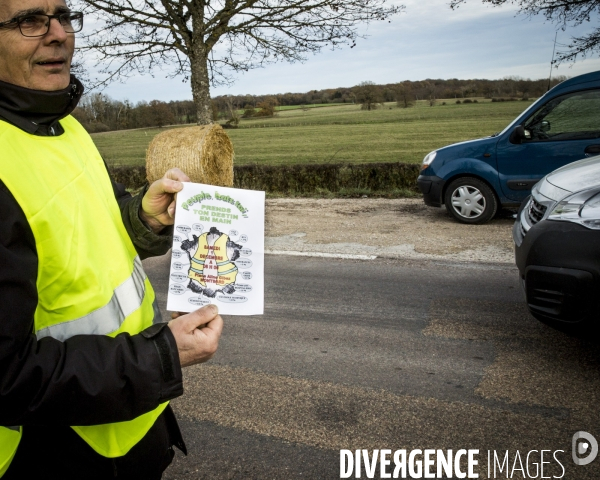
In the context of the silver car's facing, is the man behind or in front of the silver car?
in front

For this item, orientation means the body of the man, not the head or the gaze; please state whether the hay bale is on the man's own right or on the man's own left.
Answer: on the man's own left

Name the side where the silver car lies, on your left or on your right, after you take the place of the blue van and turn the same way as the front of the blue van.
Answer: on your left

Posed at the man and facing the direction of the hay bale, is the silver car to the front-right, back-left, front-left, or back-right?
front-right

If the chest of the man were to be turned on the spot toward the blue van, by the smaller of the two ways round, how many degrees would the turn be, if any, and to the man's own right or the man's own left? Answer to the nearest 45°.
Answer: approximately 90° to the man's own left

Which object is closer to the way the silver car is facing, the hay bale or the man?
the man

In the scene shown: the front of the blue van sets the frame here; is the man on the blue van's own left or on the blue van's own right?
on the blue van's own left

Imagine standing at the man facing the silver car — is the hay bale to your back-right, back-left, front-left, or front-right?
front-left

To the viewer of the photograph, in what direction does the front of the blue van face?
facing to the left of the viewer

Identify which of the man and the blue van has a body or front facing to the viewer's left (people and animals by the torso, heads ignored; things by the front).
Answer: the blue van

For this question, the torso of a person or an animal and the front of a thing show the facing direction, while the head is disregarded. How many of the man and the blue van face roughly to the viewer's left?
1

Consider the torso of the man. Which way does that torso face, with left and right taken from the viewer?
facing the viewer and to the right of the viewer

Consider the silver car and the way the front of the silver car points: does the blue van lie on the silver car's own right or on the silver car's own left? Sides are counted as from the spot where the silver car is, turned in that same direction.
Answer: on the silver car's own right

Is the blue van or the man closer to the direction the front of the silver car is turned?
the man

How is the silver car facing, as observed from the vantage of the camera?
facing the viewer and to the left of the viewer
